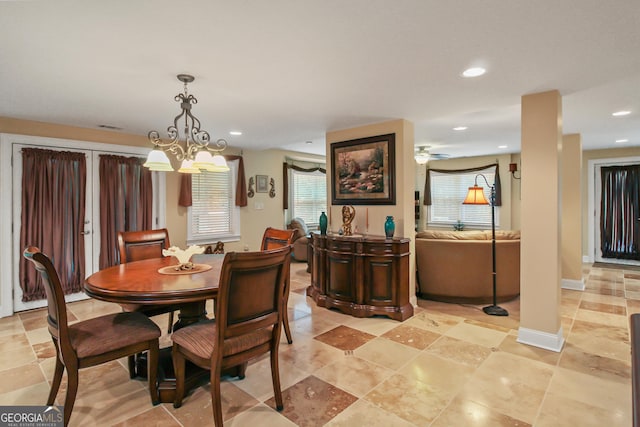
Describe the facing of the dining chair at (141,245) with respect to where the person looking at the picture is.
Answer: facing the viewer and to the right of the viewer

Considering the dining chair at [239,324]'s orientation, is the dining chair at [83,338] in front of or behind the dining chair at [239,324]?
in front

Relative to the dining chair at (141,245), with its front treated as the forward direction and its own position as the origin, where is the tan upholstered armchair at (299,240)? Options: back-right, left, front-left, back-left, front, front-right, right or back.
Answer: left

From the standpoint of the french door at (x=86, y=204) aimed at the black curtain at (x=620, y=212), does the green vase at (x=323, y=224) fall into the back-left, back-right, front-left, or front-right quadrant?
front-right

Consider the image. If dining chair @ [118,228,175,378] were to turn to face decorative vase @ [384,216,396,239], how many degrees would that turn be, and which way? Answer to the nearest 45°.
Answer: approximately 45° to its left

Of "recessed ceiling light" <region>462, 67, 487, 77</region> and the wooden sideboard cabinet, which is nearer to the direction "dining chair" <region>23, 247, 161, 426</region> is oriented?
the wooden sideboard cabinet

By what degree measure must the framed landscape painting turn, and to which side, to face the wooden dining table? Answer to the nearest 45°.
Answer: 0° — it already faces it

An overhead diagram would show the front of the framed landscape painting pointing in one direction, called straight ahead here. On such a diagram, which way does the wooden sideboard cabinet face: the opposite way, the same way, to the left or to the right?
the same way

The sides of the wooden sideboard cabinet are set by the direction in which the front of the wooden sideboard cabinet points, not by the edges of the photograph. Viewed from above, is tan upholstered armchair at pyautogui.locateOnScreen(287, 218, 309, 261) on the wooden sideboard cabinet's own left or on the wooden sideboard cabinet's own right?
on the wooden sideboard cabinet's own right

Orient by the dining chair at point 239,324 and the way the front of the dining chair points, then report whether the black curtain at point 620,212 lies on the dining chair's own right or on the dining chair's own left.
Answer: on the dining chair's own right

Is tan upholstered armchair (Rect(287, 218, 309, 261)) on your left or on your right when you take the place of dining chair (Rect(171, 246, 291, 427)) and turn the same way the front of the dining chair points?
on your right

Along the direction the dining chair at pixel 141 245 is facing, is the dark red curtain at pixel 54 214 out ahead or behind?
behind

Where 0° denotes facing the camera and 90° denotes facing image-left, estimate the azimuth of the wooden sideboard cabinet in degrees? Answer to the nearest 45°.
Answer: approximately 45°

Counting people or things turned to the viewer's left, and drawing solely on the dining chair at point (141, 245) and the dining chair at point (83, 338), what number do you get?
0

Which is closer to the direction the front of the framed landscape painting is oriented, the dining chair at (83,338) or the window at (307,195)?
the dining chair
